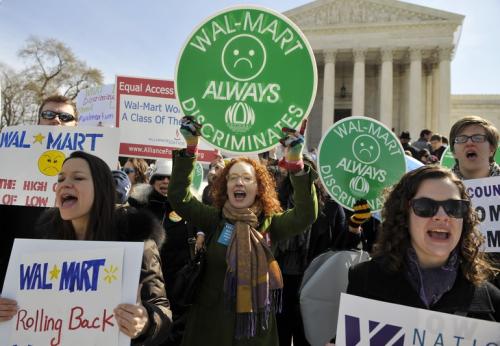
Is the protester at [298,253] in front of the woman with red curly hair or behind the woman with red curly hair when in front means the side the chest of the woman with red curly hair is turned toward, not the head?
behind

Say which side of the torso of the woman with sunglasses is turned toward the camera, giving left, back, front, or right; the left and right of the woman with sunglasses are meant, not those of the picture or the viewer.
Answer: front

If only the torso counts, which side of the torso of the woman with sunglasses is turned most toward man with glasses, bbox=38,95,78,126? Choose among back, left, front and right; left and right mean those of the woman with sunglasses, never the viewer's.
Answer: right

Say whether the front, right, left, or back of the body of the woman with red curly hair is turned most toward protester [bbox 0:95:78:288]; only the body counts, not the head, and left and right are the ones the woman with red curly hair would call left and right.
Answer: right

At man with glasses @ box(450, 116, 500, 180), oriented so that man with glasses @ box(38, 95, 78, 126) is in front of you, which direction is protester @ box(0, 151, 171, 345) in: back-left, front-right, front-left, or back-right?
front-left

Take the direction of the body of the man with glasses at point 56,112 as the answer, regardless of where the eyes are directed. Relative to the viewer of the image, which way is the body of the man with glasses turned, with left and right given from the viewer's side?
facing the viewer

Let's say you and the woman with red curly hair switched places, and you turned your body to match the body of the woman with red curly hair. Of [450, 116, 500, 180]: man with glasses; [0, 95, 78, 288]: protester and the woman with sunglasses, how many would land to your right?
1

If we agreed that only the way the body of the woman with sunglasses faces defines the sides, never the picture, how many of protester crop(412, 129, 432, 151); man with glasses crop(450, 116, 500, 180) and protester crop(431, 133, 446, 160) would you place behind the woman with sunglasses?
3

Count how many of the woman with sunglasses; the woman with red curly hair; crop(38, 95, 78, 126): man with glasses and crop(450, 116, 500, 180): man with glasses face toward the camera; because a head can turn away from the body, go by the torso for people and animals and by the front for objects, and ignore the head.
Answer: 4

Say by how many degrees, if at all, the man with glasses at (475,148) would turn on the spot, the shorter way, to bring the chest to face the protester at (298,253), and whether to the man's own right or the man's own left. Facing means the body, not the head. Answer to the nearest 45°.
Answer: approximately 90° to the man's own right

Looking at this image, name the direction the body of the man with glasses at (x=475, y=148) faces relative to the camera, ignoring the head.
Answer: toward the camera

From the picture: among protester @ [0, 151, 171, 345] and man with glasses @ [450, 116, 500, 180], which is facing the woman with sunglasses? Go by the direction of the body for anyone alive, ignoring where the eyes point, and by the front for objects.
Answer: the man with glasses

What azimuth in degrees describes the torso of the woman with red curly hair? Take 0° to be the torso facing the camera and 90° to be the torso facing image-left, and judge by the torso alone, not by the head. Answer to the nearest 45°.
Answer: approximately 0°
